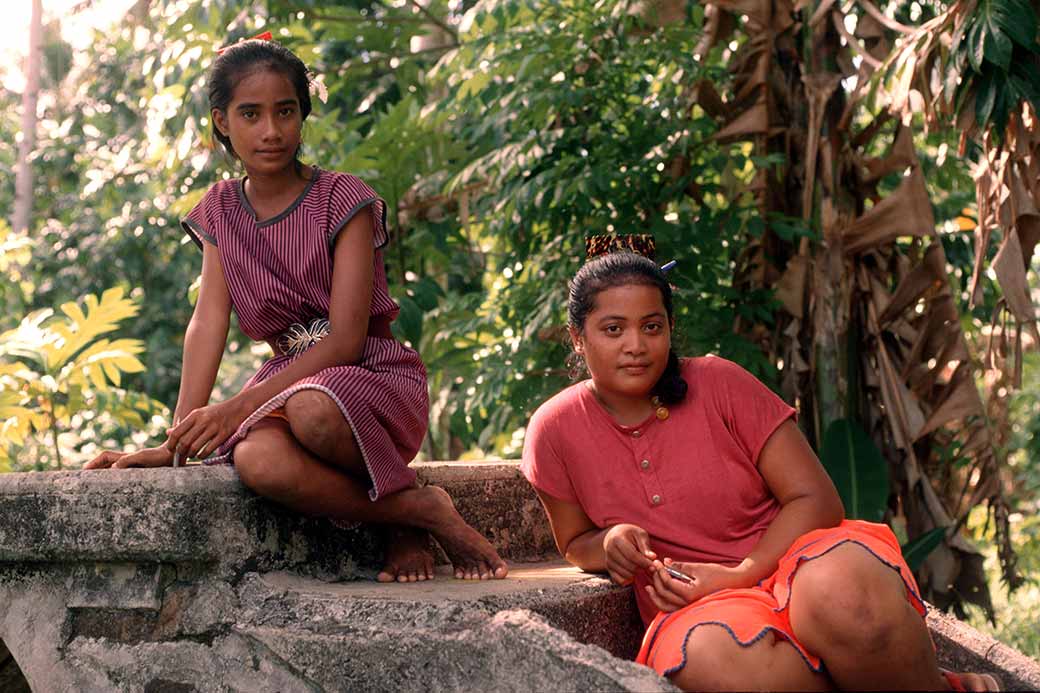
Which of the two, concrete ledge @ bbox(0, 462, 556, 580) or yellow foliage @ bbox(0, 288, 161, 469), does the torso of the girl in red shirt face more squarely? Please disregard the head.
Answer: the concrete ledge

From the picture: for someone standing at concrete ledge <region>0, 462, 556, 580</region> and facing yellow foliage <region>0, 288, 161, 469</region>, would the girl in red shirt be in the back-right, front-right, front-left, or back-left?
back-right

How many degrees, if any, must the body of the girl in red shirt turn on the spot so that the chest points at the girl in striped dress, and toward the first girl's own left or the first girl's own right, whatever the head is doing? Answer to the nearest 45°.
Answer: approximately 90° to the first girl's own right

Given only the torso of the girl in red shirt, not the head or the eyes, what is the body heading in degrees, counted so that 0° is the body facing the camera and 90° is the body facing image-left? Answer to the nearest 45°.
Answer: approximately 0°

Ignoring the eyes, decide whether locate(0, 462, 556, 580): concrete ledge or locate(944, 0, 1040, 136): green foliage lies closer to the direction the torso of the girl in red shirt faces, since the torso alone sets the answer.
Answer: the concrete ledge

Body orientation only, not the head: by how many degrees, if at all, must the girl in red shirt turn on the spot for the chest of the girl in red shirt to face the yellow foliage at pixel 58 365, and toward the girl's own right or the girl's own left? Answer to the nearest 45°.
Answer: approximately 135° to the girl's own right

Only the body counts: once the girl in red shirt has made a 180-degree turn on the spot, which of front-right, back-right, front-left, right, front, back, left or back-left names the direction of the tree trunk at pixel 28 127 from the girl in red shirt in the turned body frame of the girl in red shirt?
front-left

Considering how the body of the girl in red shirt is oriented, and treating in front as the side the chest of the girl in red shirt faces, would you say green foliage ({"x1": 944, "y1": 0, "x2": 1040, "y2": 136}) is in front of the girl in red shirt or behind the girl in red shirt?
behind

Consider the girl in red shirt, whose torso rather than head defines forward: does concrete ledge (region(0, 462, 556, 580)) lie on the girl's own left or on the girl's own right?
on the girl's own right

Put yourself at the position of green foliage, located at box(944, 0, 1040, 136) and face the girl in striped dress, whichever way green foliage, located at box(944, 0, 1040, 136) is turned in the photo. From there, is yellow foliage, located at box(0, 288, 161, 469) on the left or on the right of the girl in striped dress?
right
